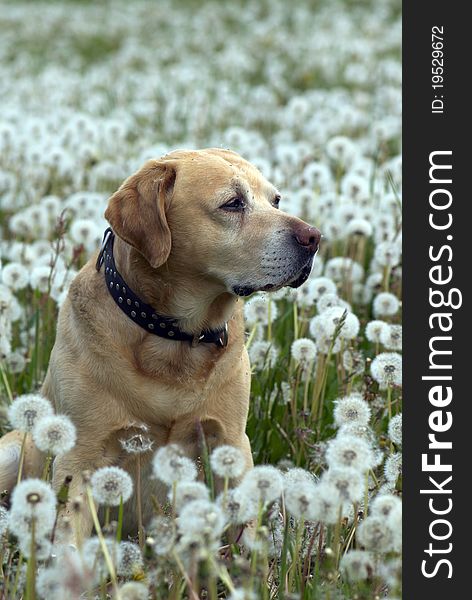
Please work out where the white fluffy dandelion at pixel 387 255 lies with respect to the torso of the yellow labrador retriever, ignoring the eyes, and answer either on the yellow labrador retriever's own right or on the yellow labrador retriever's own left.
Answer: on the yellow labrador retriever's own left

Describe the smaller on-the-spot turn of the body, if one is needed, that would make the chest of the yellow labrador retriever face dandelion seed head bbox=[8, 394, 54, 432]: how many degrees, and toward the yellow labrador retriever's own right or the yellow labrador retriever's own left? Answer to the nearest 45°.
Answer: approximately 90° to the yellow labrador retriever's own right

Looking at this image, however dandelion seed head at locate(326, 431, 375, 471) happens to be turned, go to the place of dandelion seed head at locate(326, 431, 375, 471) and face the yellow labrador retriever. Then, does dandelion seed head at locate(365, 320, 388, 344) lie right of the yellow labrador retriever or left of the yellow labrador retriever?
right

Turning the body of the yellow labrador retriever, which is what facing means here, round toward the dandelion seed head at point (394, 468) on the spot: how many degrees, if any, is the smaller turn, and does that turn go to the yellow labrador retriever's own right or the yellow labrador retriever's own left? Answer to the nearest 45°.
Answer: approximately 45° to the yellow labrador retriever's own left

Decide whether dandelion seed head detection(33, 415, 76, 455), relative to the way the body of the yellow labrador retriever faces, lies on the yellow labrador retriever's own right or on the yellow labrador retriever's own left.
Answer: on the yellow labrador retriever's own right

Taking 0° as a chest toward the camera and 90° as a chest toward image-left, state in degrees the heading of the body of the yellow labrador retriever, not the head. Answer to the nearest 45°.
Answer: approximately 315°

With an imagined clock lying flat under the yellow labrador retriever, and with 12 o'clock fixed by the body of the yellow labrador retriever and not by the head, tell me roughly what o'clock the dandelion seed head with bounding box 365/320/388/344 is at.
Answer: The dandelion seed head is roughly at 9 o'clock from the yellow labrador retriever.
